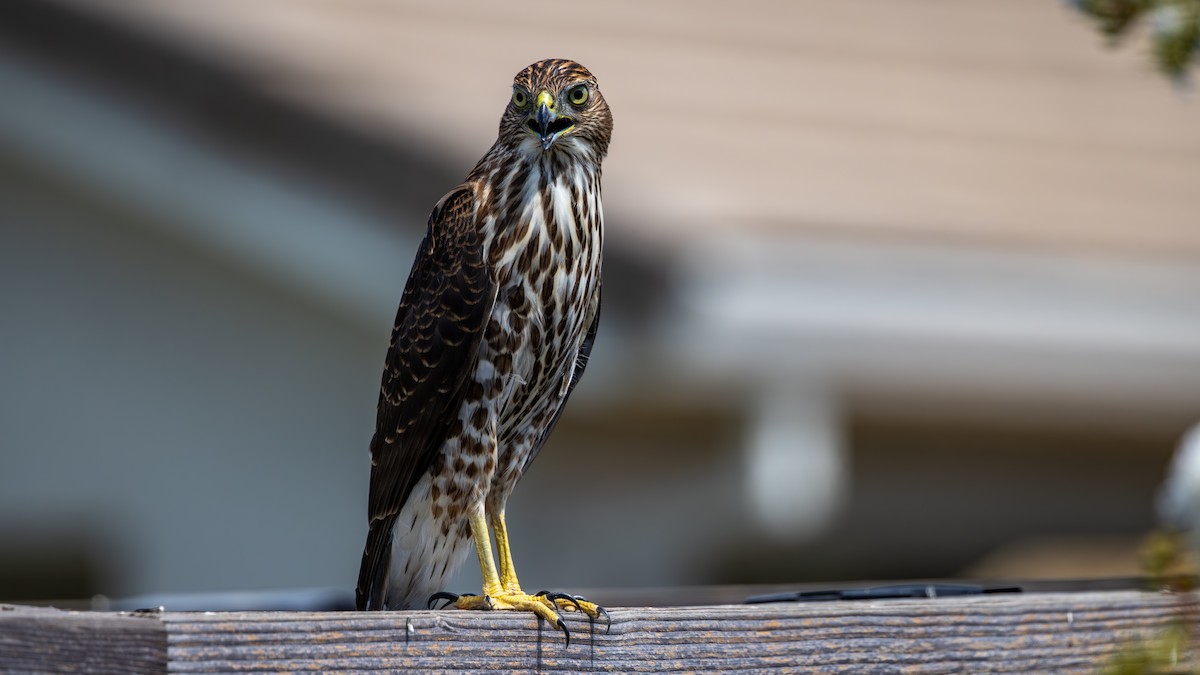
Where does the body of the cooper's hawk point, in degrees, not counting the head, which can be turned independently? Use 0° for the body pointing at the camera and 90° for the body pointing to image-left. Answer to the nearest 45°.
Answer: approximately 315°

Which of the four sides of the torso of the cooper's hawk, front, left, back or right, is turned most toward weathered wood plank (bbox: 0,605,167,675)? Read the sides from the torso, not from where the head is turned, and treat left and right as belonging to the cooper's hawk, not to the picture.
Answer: right
